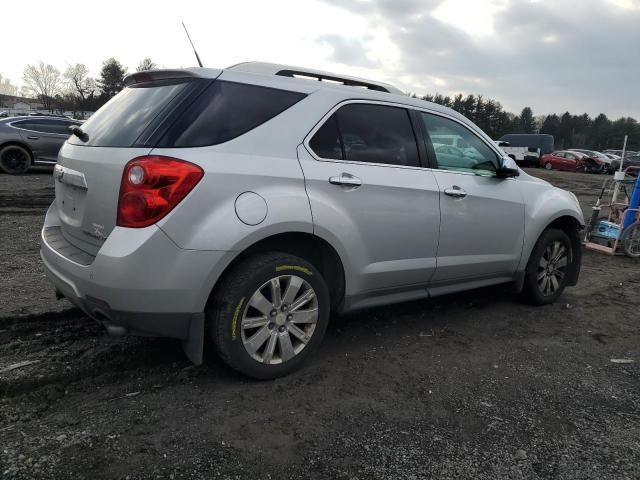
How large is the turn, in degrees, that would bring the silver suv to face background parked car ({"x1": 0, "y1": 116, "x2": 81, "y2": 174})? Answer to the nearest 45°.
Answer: approximately 90° to its left

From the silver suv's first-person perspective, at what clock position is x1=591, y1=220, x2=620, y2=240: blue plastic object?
The blue plastic object is roughly at 12 o'clock from the silver suv.

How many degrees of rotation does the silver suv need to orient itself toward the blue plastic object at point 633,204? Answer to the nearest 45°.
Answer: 0° — it already faces it

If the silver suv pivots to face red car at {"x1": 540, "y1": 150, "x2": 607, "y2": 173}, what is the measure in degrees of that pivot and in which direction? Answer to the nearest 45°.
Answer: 0° — it already faces it

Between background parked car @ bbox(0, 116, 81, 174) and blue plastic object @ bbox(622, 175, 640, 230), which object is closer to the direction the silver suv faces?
the blue plastic object
